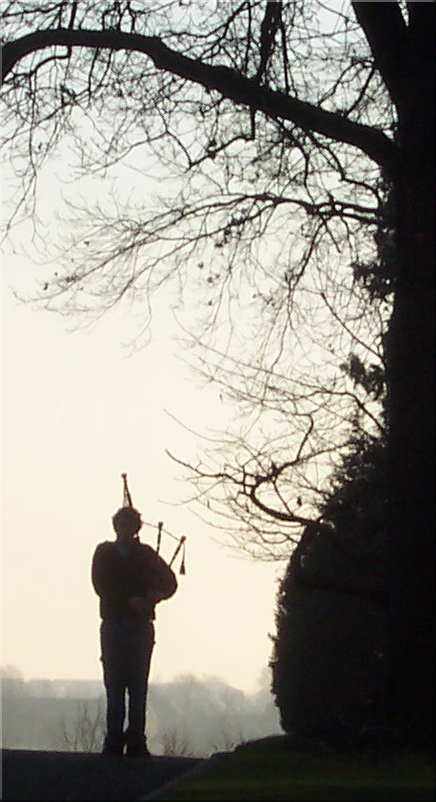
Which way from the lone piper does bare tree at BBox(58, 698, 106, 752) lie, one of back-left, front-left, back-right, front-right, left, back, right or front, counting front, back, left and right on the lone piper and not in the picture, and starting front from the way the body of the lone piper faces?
back

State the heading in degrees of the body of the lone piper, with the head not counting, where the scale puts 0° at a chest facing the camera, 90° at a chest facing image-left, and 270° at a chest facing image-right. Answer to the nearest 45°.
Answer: approximately 0°
